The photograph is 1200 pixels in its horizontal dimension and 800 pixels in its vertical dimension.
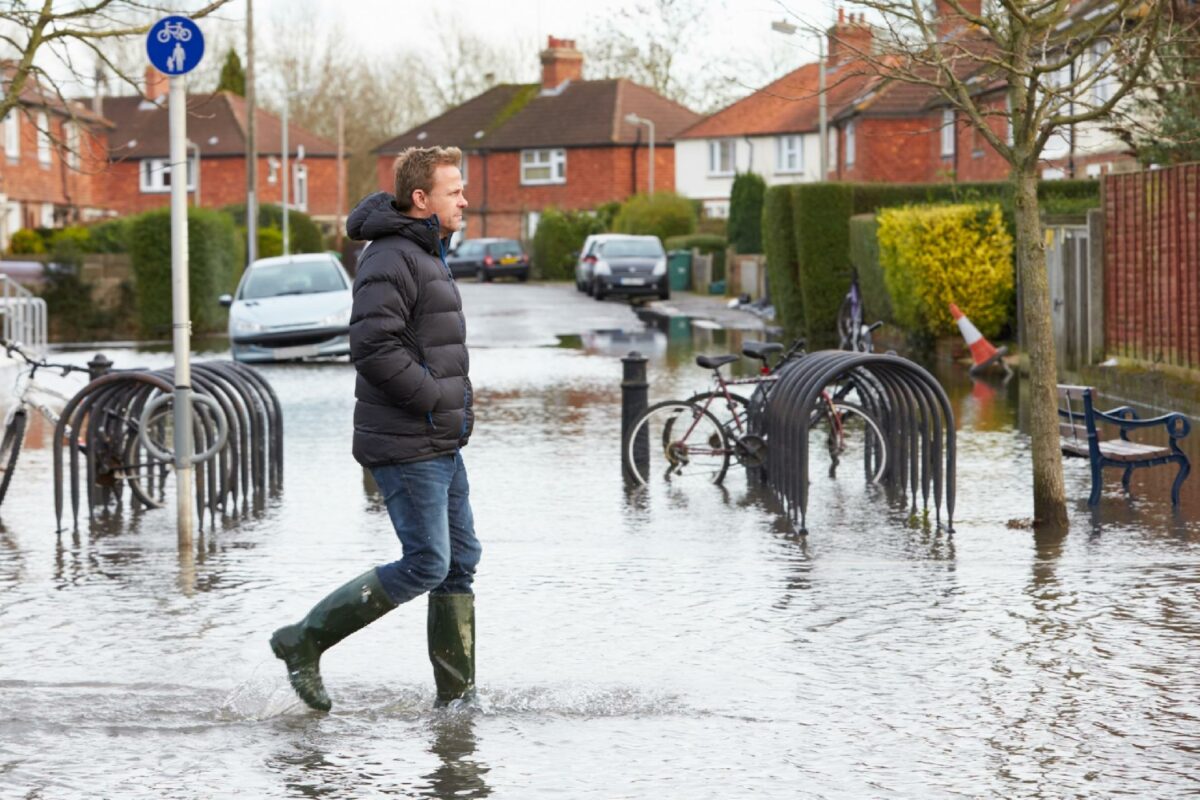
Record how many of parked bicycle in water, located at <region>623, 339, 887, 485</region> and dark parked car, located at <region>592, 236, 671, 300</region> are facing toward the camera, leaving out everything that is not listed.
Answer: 1

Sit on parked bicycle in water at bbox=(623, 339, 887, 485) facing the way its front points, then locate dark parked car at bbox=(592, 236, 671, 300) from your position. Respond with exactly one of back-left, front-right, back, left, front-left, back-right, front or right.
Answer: left

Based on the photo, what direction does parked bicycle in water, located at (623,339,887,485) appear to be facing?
to the viewer's right

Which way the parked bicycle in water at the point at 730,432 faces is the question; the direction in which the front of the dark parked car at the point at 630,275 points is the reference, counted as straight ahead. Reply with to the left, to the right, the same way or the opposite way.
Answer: to the left

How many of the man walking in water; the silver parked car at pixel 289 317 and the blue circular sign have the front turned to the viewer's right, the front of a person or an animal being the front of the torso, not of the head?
1

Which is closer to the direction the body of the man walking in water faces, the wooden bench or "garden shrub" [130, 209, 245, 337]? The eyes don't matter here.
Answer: the wooden bench

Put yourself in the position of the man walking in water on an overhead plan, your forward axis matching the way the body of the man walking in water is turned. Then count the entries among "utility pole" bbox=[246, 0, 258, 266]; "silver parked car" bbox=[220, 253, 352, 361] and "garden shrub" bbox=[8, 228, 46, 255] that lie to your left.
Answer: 3

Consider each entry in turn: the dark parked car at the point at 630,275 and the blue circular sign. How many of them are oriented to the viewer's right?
0

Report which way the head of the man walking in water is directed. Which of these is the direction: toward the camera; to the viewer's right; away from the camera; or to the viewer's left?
to the viewer's right

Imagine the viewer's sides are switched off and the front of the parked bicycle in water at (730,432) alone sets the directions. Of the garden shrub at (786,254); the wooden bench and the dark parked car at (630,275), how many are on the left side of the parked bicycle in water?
2

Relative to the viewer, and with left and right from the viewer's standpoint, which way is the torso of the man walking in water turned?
facing to the right of the viewer

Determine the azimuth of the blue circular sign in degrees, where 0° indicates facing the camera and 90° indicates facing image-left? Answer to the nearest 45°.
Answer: approximately 0°

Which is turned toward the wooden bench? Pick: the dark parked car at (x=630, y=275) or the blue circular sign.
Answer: the dark parked car
